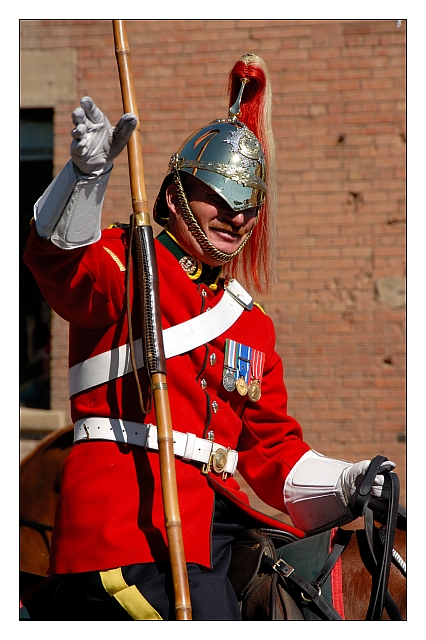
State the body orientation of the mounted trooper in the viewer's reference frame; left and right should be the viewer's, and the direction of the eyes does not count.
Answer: facing the viewer and to the right of the viewer
